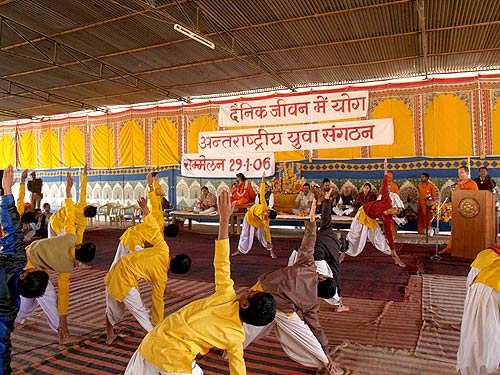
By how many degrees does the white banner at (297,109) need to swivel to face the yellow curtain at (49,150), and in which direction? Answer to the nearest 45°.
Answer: approximately 135° to its right

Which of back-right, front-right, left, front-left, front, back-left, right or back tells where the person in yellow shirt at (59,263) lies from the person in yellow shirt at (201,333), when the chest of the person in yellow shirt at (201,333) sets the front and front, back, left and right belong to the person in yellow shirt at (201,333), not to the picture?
front-left

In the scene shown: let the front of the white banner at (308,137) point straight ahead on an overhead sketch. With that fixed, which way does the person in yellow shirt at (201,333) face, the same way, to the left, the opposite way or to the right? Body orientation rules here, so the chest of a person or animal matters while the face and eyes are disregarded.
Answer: the opposite way

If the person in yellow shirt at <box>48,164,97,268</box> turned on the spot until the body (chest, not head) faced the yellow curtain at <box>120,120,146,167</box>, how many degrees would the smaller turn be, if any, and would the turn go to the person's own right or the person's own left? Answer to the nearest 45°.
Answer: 0° — they already face it

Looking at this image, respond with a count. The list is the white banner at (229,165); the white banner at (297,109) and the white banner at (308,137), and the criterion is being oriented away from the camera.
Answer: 0

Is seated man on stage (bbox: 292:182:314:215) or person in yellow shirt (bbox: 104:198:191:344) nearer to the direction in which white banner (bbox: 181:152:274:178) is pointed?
the person in yellow shirt

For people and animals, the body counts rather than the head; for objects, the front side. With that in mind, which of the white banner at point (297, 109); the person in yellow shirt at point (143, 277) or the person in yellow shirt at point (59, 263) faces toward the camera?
the white banner

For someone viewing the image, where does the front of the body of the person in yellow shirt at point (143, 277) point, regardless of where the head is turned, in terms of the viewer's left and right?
facing away from the viewer

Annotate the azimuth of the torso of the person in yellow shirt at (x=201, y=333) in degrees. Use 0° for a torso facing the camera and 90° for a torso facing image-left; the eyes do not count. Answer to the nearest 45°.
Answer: approximately 180°

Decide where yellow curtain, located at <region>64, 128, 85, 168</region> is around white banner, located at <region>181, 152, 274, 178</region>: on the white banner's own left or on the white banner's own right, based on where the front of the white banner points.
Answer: on the white banner's own right

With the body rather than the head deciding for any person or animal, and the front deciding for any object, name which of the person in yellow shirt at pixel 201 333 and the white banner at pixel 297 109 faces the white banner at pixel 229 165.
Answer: the person in yellow shirt

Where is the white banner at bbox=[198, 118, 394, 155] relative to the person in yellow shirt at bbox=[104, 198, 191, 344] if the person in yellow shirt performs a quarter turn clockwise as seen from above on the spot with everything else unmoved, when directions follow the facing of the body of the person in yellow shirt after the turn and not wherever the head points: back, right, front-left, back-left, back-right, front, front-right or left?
front-left

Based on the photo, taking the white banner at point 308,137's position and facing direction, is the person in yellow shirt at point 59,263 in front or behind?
in front

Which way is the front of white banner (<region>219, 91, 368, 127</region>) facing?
toward the camera

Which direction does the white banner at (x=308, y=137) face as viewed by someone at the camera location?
facing the viewer

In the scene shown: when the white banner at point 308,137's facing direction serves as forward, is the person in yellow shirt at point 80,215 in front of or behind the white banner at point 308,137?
in front
